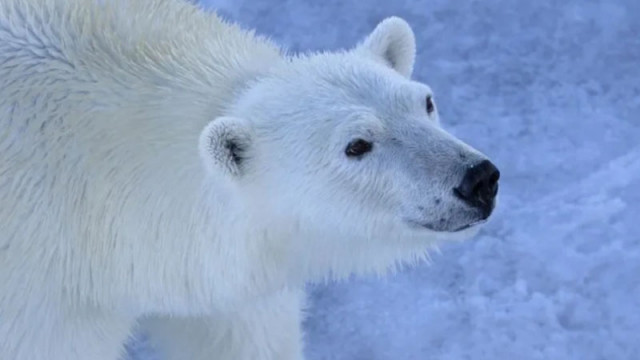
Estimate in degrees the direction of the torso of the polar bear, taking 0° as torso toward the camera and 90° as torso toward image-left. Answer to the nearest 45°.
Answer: approximately 315°
